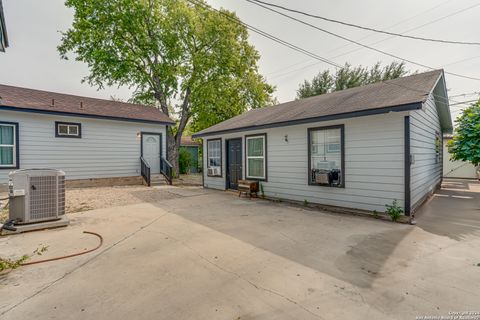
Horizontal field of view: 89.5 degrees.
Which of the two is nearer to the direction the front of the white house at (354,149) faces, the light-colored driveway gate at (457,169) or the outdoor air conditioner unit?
the outdoor air conditioner unit

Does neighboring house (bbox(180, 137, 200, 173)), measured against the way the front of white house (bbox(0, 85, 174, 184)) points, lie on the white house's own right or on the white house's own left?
on the white house's own left

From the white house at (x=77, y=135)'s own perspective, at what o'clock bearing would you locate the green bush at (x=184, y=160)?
The green bush is roughly at 9 o'clock from the white house.

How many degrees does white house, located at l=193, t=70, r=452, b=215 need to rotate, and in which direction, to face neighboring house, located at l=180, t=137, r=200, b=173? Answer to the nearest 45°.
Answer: approximately 90° to its right

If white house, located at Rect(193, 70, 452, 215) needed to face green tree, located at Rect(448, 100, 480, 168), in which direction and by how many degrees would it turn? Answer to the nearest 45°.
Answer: approximately 180°

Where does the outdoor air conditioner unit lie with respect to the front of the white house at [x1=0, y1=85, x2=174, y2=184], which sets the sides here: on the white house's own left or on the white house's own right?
on the white house's own right
